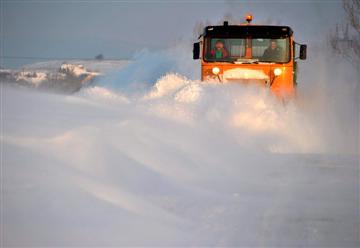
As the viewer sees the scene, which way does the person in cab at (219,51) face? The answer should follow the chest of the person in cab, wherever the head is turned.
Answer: toward the camera

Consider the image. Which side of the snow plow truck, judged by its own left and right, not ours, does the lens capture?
front

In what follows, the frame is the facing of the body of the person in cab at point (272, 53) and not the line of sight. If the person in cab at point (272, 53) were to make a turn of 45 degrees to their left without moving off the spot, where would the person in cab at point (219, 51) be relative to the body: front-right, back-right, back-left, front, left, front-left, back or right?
back-right
